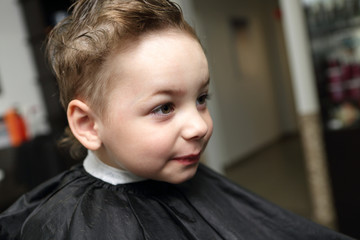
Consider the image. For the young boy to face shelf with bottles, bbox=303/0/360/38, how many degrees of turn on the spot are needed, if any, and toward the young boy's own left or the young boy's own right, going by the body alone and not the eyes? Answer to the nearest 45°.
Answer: approximately 90° to the young boy's own left

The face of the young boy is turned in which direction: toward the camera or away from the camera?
toward the camera

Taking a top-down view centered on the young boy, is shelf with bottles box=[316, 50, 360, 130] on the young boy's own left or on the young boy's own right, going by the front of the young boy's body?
on the young boy's own left
